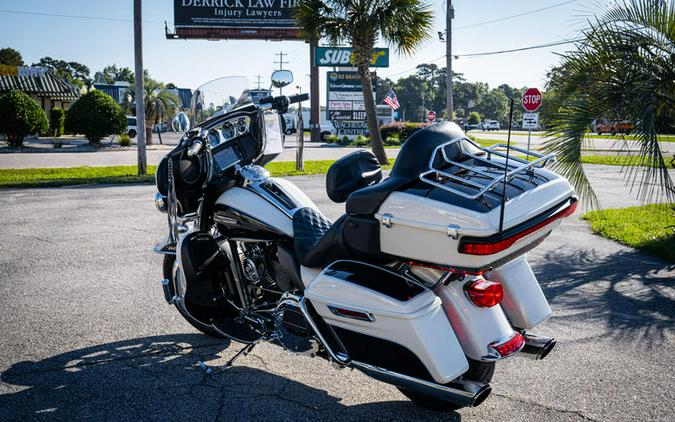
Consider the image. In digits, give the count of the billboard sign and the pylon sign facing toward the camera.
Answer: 2

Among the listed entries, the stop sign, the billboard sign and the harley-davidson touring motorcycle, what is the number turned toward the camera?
2

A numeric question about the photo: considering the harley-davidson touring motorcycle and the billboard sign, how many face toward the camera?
1

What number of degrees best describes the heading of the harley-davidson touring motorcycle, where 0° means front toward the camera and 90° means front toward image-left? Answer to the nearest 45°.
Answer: approximately 135°

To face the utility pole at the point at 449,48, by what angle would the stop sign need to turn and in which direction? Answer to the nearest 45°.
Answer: approximately 135° to its right

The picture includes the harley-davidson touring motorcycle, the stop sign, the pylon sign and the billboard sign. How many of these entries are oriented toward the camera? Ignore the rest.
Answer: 3

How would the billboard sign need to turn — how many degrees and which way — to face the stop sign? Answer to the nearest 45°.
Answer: approximately 45° to its left

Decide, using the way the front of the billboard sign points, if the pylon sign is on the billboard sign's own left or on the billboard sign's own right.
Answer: on the billboard sign's own left

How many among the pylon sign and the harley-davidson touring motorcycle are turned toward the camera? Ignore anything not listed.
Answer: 1
